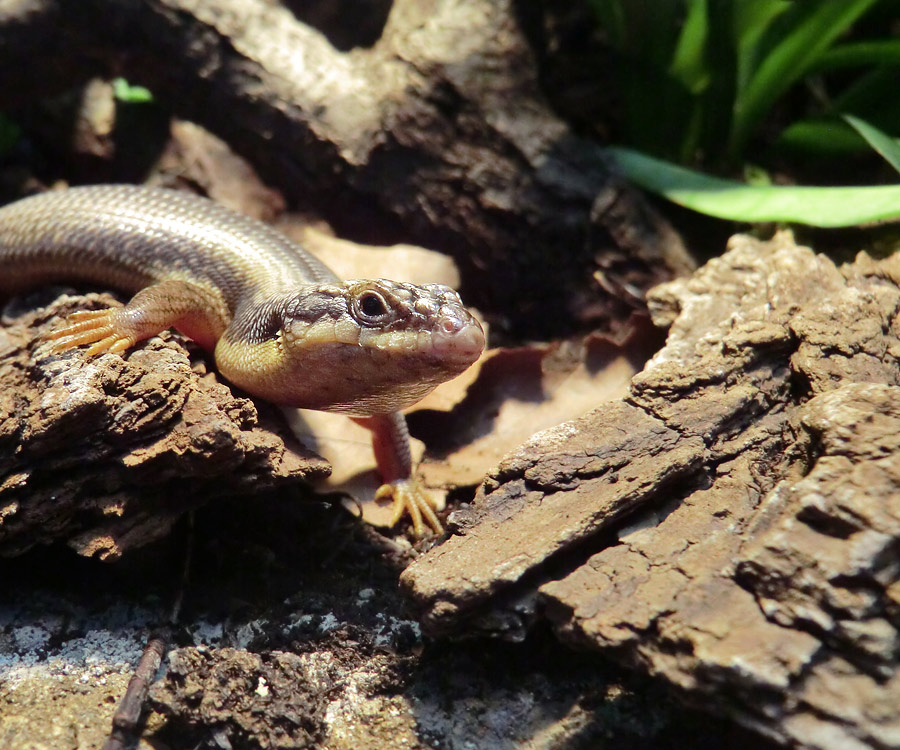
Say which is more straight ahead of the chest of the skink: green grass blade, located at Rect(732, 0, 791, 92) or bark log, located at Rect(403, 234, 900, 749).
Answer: the bark log

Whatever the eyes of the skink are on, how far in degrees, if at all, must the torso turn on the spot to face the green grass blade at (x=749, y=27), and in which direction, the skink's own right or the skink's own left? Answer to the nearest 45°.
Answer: approximately 90° to the skink's own left

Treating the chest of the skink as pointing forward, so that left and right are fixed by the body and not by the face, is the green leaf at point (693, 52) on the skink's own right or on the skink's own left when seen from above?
on the skink's own left

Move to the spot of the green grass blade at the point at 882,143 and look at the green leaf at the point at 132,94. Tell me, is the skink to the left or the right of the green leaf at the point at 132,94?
left

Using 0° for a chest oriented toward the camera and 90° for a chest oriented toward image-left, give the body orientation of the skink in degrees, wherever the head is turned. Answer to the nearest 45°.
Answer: approximately 315°

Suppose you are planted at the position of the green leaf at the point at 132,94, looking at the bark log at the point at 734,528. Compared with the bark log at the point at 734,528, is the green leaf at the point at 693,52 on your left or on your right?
left

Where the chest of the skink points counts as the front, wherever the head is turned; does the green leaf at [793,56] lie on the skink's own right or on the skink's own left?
on the skink's own left
